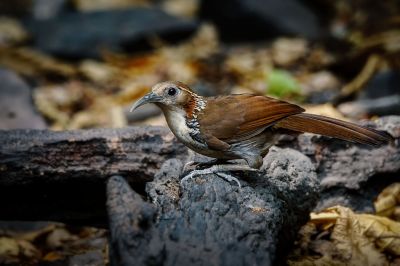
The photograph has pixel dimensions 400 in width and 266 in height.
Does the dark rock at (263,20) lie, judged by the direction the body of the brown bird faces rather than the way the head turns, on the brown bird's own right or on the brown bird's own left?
on the brown bird's own right

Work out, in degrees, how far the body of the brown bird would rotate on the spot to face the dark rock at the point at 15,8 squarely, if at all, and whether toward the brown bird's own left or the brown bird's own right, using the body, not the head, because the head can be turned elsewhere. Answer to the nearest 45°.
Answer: approximately 45° to the brown bird's own right

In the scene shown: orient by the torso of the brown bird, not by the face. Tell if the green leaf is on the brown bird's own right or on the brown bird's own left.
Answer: on the brown bird's own right

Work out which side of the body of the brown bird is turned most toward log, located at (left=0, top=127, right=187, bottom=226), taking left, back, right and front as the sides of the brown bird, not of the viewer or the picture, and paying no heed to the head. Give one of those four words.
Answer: front

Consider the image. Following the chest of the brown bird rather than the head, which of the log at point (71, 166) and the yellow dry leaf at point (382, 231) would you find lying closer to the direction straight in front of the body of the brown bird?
the log

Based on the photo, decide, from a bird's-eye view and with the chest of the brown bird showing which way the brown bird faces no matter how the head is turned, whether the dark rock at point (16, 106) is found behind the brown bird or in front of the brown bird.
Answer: in front

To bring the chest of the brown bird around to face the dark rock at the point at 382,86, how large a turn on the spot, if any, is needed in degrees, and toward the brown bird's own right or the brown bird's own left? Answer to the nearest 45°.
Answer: approximately 135° to the brown bird's own right

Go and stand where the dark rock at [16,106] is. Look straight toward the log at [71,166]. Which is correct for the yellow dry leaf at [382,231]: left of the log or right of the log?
left

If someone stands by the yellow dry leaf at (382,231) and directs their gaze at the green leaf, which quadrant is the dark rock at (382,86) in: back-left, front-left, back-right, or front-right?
front-right

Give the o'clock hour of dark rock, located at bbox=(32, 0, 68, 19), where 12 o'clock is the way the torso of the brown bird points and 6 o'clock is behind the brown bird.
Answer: The dark rock is roughly at 2 o'clock from the brown bird.

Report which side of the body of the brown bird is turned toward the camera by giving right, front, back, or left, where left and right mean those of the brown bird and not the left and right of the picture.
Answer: left

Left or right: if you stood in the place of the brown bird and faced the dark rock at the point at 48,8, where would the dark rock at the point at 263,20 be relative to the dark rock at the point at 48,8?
right

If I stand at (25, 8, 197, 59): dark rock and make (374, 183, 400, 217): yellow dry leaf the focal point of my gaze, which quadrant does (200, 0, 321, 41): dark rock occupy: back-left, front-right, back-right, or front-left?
front-left

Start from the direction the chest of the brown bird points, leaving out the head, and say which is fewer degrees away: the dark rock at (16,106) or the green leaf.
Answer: the dark rock
